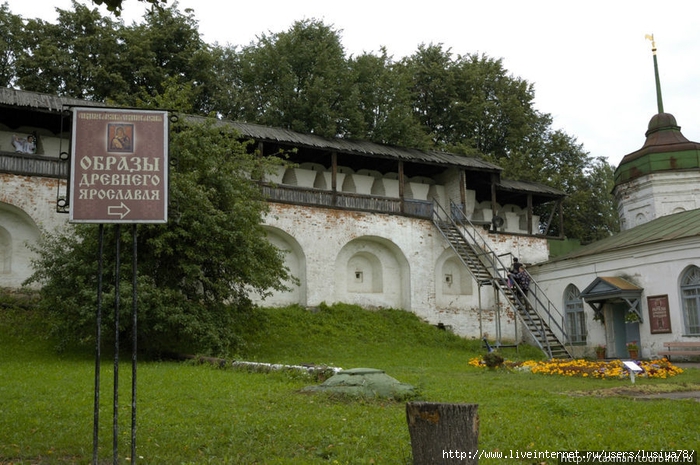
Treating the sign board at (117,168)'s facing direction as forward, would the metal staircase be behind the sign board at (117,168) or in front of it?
behind

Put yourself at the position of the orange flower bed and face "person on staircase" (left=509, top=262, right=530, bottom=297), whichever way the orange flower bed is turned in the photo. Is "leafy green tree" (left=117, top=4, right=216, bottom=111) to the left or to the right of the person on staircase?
left

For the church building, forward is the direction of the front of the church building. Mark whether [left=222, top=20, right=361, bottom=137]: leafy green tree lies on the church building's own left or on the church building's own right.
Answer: on the church building's own right

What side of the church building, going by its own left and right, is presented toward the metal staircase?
right

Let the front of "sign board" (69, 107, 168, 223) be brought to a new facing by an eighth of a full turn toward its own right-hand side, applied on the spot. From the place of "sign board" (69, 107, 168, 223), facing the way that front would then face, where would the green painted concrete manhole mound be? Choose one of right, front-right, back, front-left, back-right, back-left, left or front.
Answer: back

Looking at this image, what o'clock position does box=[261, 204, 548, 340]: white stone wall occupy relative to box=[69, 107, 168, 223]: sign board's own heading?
The white stone wall is roughly at 7 o'clock from the sign board.

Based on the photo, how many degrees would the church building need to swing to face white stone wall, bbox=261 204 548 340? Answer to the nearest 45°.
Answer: approximately 45° to its right

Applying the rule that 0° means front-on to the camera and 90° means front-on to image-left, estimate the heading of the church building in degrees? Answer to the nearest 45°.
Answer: approximately 45°

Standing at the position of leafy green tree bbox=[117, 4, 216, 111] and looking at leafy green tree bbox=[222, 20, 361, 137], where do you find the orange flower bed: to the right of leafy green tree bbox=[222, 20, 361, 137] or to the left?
right

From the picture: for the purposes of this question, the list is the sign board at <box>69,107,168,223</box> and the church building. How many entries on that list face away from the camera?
0

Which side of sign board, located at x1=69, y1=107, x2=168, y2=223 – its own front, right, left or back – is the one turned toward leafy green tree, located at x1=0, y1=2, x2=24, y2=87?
back

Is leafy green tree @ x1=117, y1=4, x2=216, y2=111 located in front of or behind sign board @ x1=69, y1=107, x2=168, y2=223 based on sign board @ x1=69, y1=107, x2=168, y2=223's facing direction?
behind

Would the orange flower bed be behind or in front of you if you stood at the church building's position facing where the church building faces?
in front

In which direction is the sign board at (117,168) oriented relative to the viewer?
toward the camera
